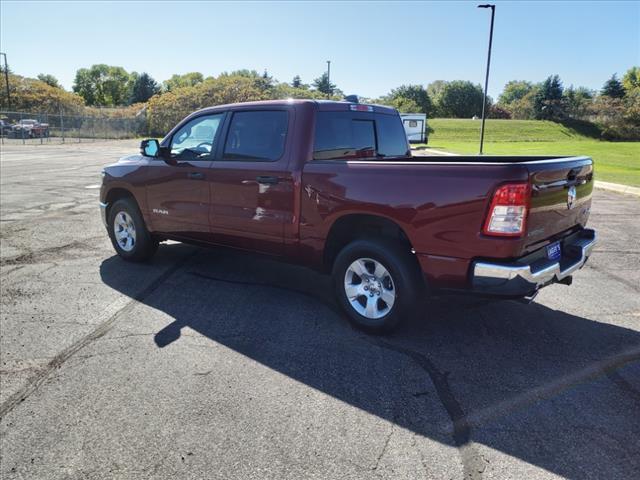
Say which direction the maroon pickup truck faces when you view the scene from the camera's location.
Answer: facing away from the viewer and to the left of the viewer

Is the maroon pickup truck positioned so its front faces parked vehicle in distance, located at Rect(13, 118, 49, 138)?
yes

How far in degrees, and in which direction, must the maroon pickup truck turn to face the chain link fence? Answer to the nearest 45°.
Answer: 0° — it already faces it
